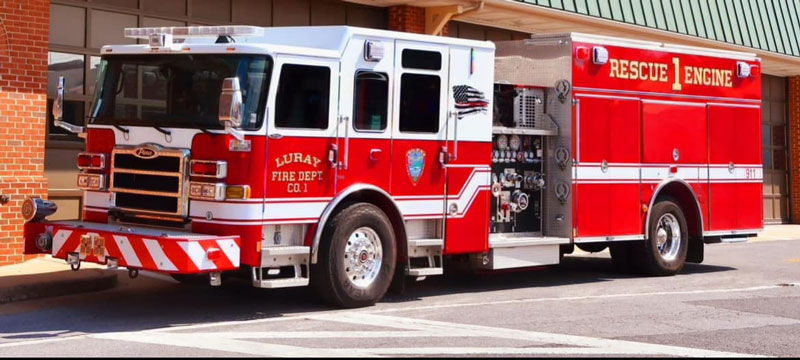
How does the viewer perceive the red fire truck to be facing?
facing the viewer and to the left of the viewer
